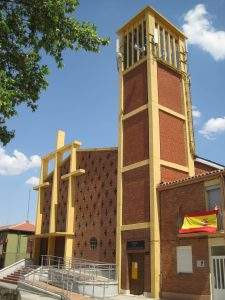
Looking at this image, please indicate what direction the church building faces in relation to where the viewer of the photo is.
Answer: facing the viewer and to the left of the viewer

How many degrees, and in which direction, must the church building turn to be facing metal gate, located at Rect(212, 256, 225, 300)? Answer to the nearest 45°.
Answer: approximately 90° to its left

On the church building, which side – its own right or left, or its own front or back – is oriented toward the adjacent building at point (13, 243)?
right
